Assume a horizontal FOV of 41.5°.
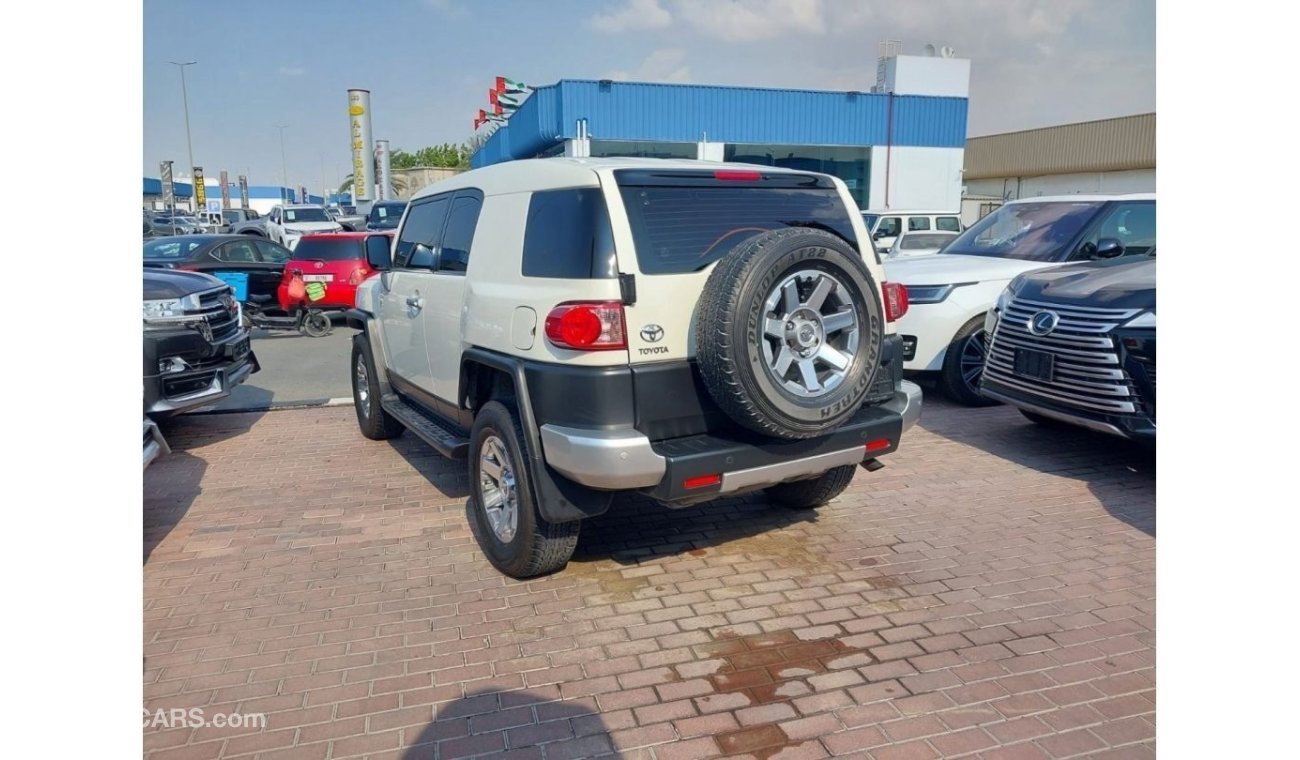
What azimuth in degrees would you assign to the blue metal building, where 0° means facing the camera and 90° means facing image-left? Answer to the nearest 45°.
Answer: approximately 0°

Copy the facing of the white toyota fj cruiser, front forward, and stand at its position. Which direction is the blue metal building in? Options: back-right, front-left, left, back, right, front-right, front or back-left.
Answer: front-right

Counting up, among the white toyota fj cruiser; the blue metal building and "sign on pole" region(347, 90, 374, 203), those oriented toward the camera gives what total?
2

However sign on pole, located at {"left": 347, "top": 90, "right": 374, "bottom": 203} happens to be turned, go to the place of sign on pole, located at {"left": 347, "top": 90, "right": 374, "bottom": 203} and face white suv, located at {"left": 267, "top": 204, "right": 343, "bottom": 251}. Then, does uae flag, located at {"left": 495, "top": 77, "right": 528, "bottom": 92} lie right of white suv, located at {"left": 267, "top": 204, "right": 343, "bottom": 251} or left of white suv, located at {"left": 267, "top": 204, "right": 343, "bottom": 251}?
left

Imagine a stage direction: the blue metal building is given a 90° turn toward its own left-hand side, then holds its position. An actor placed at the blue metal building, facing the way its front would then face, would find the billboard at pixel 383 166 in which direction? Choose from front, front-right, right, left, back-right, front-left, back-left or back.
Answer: back-left

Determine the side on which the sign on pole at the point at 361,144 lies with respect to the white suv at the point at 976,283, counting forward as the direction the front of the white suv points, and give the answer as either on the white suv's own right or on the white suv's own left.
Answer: on the white suv's own right

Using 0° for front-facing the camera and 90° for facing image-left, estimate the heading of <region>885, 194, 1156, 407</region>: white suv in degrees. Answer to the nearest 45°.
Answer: approximately 45°

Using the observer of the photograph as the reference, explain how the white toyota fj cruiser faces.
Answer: facing away from the viewer and to the left of the viewer

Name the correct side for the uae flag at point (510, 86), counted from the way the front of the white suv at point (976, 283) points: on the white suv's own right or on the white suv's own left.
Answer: on the white suv's own right

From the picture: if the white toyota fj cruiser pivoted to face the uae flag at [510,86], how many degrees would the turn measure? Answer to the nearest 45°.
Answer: approximately 45° to its right
